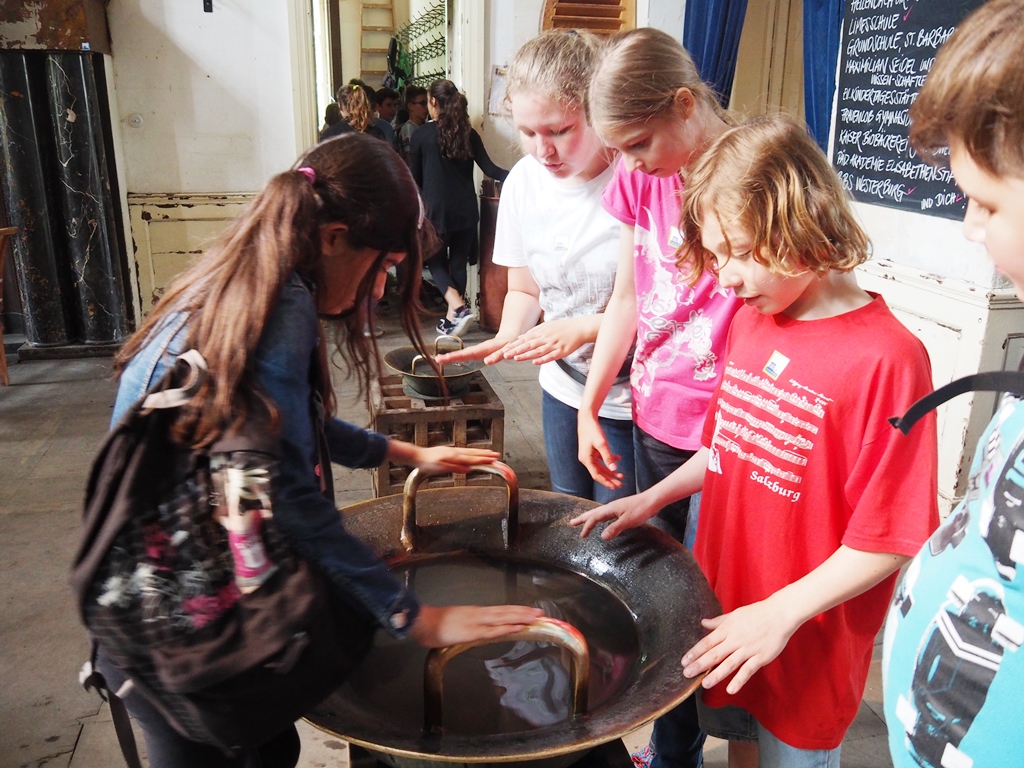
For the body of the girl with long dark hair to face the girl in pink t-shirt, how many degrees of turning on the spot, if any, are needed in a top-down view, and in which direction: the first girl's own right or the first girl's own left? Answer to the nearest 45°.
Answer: approximately 45° to the first girl's own left

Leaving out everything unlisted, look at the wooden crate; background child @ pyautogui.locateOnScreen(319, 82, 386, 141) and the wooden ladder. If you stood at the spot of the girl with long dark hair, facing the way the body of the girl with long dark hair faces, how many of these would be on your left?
3

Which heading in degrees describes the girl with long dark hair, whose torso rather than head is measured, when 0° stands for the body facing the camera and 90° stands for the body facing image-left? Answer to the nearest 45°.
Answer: approximately 270°

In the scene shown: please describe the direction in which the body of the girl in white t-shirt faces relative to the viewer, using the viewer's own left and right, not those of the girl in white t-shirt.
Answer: facing the viewer and to the left of the viewer

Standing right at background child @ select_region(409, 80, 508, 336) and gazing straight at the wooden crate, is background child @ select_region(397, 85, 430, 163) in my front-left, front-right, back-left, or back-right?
back-right

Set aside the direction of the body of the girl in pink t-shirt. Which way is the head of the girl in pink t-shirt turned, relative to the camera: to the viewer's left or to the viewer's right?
to the viewer's left

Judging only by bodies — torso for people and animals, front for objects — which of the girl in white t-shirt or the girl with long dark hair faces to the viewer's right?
the girl with long dark hair

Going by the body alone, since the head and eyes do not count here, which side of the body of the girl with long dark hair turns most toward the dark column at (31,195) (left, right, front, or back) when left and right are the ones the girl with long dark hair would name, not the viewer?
left

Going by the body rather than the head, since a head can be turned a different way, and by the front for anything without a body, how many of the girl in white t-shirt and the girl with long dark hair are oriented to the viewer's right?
1

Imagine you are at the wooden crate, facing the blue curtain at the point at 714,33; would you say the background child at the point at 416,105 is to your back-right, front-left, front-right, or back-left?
front-left

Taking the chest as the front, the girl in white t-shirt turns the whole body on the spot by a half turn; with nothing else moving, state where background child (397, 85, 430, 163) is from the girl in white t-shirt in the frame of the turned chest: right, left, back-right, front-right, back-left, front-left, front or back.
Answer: front-left

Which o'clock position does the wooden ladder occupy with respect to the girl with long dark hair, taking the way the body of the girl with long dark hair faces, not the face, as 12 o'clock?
The wooden ladder is roughly at 9 o'clock from the girl with long dark hair.

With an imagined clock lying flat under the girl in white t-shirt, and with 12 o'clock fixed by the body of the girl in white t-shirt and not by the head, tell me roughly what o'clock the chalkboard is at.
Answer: The chalkboard is roughly at 6 o'clock from the girl in white t-shirt.

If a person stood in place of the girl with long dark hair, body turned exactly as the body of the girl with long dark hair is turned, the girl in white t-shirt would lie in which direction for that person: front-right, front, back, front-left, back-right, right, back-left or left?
front-left

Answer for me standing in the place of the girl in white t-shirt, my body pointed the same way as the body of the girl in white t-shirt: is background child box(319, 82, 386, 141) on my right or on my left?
on my right
